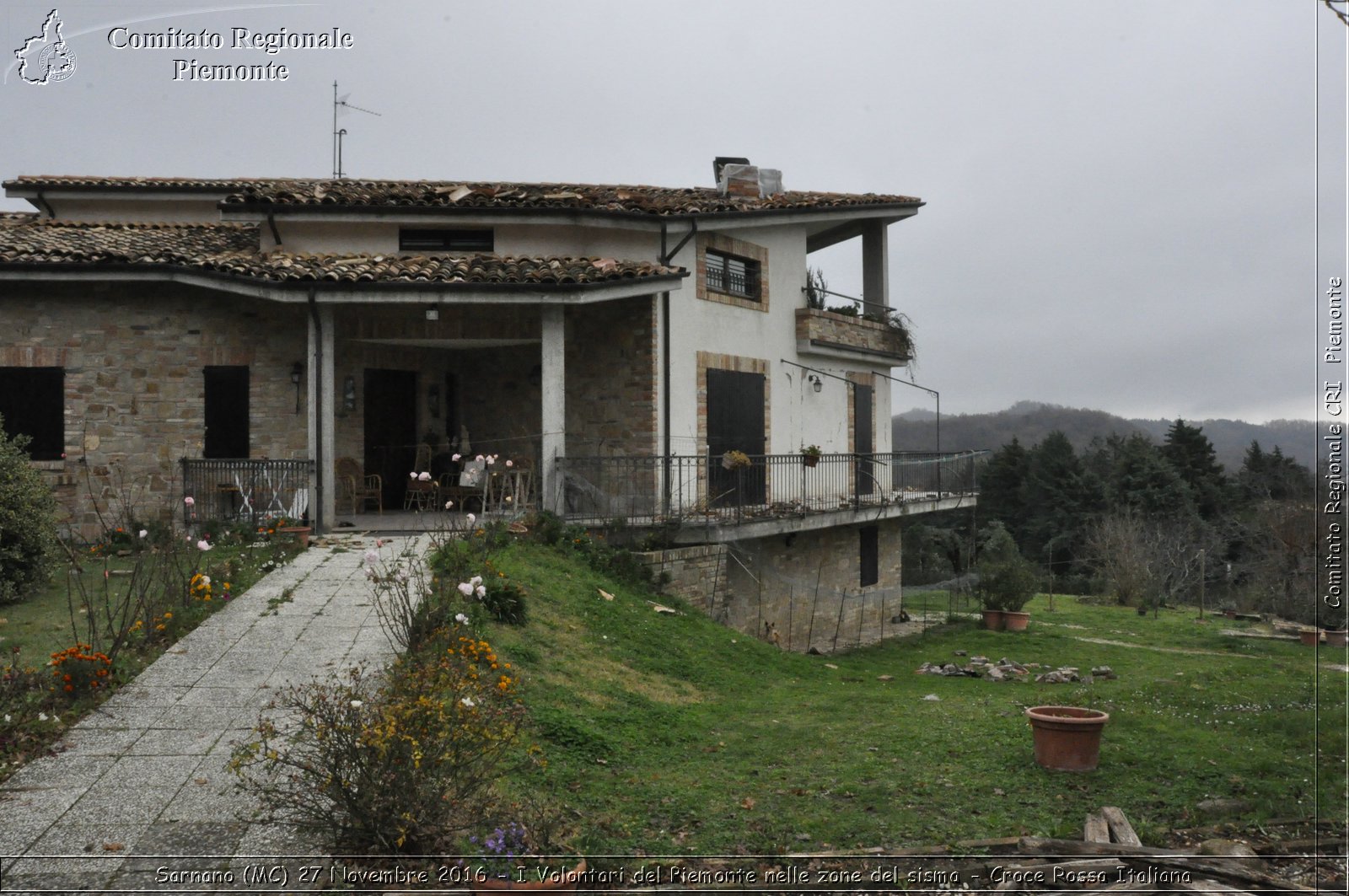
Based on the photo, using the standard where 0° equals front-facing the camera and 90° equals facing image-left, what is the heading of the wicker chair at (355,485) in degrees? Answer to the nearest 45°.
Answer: approximately 315°

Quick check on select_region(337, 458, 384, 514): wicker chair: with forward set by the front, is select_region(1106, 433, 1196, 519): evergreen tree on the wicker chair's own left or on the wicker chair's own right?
on the wicker chair's own left

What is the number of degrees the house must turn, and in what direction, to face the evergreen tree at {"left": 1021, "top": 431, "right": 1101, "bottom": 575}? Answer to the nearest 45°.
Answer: approximately 135° to its left

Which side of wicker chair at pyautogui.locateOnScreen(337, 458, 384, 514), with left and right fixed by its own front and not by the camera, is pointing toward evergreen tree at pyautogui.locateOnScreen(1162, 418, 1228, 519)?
left

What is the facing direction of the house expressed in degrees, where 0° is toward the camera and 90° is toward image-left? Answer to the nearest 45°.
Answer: approximately 0°

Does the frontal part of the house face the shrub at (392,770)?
yes
